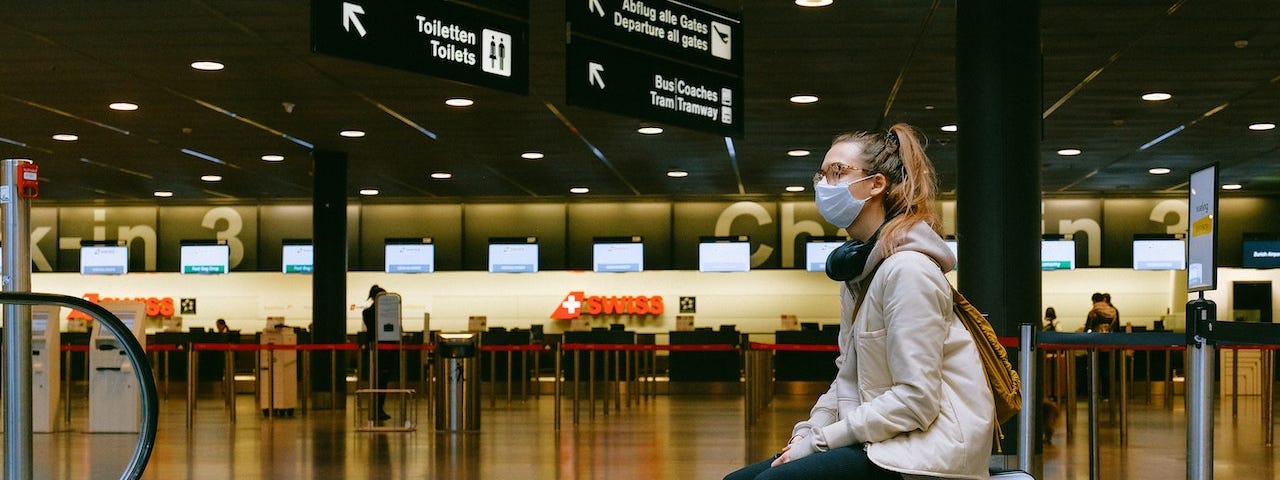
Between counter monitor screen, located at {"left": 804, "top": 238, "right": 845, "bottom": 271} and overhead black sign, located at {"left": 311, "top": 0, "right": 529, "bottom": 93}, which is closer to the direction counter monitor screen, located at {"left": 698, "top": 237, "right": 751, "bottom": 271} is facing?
the overhead black sign

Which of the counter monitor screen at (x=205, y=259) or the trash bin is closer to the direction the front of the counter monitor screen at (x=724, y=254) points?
the trash bin

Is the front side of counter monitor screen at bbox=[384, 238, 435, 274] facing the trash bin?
yes

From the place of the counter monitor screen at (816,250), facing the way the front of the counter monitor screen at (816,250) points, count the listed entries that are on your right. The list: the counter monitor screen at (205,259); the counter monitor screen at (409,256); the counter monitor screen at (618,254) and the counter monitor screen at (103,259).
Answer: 4

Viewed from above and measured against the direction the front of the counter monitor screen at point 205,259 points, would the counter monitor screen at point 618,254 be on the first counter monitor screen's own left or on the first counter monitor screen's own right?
on the first counter monitor screen's own left

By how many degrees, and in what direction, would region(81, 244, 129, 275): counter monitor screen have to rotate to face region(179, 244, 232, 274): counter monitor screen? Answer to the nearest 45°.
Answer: approximately 45° to its left
